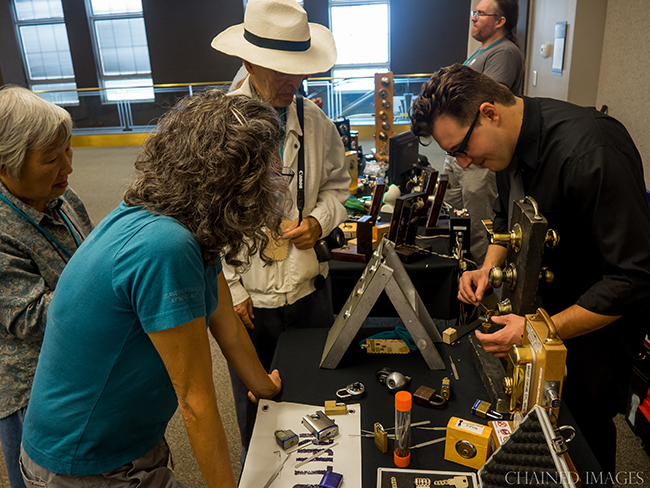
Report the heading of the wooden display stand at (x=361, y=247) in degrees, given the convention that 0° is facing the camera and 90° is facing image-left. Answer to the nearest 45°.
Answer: approximately 90°

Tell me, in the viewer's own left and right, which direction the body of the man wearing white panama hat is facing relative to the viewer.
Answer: facing the viewer

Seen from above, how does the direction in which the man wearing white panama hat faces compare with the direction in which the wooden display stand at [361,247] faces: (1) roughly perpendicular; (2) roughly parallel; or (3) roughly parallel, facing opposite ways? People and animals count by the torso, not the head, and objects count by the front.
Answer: roughly perpendicular

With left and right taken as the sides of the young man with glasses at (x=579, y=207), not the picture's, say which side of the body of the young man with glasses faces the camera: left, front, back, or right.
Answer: left

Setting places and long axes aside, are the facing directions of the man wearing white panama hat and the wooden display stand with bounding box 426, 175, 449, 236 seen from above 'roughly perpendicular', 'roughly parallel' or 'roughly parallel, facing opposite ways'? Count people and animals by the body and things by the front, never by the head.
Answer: roughly perpendicular

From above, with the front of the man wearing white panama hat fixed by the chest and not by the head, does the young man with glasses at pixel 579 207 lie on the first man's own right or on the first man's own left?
on the first man's own left

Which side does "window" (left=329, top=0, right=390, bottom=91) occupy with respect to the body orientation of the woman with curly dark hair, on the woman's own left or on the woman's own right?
on the woman's own left

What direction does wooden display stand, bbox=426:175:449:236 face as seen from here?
to the viewer's left

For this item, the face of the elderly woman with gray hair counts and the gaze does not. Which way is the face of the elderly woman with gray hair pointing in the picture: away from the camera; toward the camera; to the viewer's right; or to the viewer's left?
to the viewer's right

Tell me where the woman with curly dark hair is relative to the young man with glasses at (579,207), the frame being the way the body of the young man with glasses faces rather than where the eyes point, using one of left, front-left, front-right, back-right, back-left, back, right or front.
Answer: front-left

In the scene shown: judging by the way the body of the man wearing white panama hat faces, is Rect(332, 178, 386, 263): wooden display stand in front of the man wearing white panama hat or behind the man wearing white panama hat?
behind

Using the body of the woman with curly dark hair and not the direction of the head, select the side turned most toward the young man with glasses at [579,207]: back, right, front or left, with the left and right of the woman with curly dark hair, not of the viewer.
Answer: front

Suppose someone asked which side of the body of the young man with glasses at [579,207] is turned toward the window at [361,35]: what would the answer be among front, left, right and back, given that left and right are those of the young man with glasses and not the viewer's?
right
